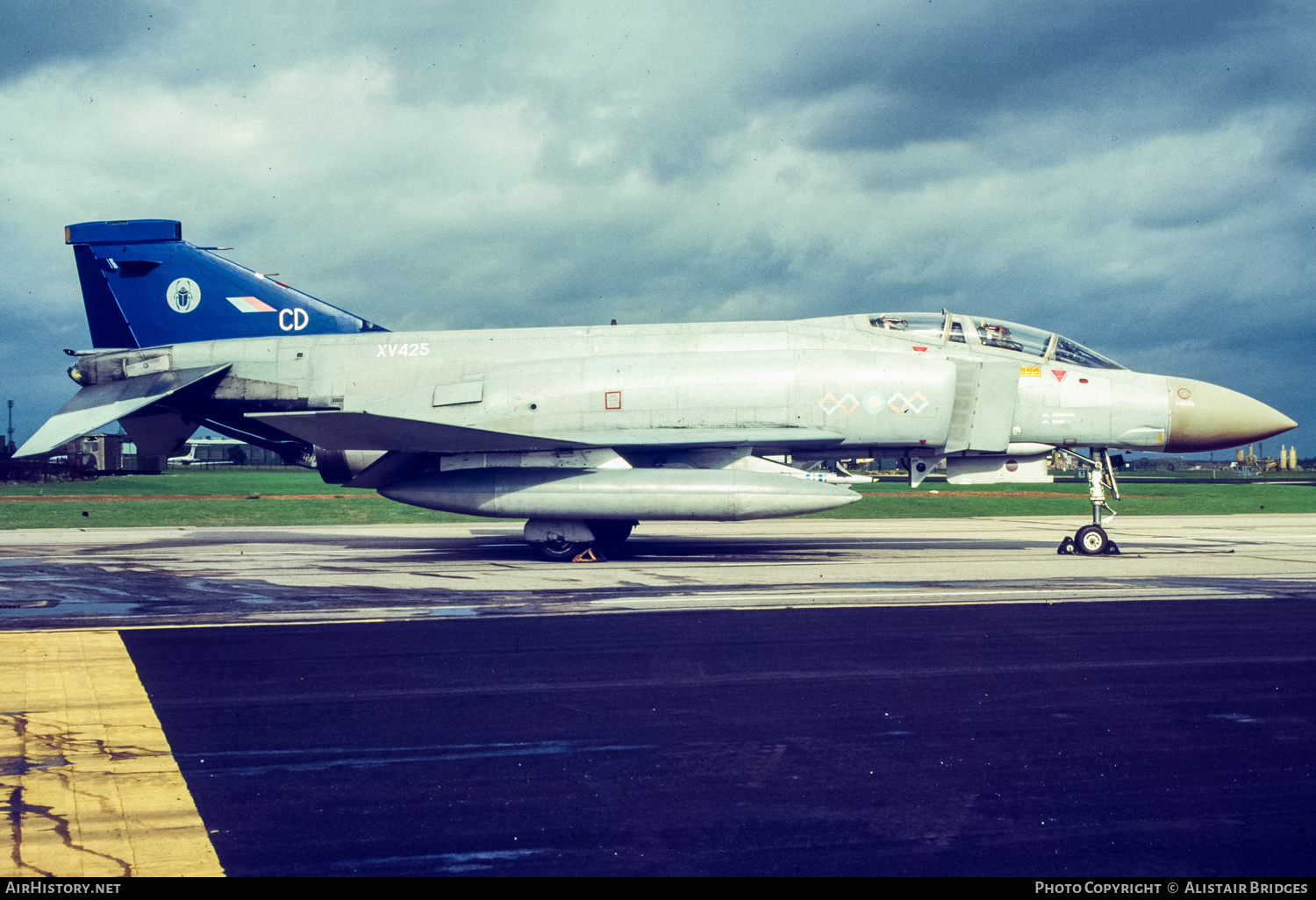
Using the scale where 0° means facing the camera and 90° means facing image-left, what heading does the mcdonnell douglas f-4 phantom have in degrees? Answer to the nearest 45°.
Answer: approximately 270°
